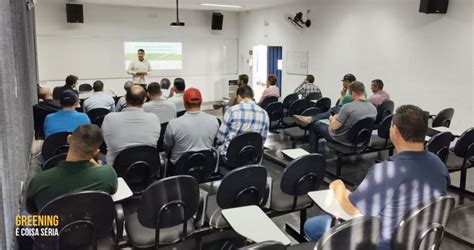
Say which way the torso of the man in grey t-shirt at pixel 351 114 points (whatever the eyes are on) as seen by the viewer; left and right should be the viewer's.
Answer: facing away from the viewer and to the left of the viewer

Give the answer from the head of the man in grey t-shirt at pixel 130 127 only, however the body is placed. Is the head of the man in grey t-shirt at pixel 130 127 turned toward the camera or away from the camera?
away from the camera

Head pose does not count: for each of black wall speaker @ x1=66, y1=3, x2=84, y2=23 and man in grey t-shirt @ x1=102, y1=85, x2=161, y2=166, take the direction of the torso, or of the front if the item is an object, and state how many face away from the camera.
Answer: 1

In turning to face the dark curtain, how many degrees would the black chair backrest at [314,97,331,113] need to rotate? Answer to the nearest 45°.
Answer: approximately 45° to its right

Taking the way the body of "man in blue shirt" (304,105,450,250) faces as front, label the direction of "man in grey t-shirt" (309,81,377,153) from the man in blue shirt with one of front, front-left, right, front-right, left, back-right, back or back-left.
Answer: front-right

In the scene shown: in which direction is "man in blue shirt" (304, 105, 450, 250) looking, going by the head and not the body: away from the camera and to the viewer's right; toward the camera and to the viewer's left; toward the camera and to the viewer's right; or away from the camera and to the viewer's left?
away from the camera and to the viewer's left

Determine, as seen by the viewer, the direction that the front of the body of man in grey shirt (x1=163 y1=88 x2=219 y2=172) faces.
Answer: away from the camera

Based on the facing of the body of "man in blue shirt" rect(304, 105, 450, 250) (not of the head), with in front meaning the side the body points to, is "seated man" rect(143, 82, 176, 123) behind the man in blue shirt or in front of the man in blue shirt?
in front

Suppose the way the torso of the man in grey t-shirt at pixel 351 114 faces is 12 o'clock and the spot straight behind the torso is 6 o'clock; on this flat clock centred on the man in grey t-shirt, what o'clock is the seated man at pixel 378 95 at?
The seated man is roughly at 2 o'clock from the man in grey t-shirt.

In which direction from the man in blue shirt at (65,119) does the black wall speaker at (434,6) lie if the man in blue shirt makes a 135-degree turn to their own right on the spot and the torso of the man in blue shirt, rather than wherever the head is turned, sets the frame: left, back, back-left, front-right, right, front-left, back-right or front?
front-left

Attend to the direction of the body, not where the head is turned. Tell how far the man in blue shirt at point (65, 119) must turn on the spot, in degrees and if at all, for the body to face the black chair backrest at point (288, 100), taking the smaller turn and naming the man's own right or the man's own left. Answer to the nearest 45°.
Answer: approximately 45° to the man's own right

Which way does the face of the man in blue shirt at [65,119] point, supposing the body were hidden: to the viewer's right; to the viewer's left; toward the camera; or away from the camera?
away from the camera

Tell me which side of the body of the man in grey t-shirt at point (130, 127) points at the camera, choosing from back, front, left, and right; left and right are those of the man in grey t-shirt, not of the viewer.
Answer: back

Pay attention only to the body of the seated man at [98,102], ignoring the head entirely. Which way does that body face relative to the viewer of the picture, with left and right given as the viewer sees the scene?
facing away from the viewer

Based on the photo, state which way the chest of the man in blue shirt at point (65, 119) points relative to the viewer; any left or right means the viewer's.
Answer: facing away from the viewer
